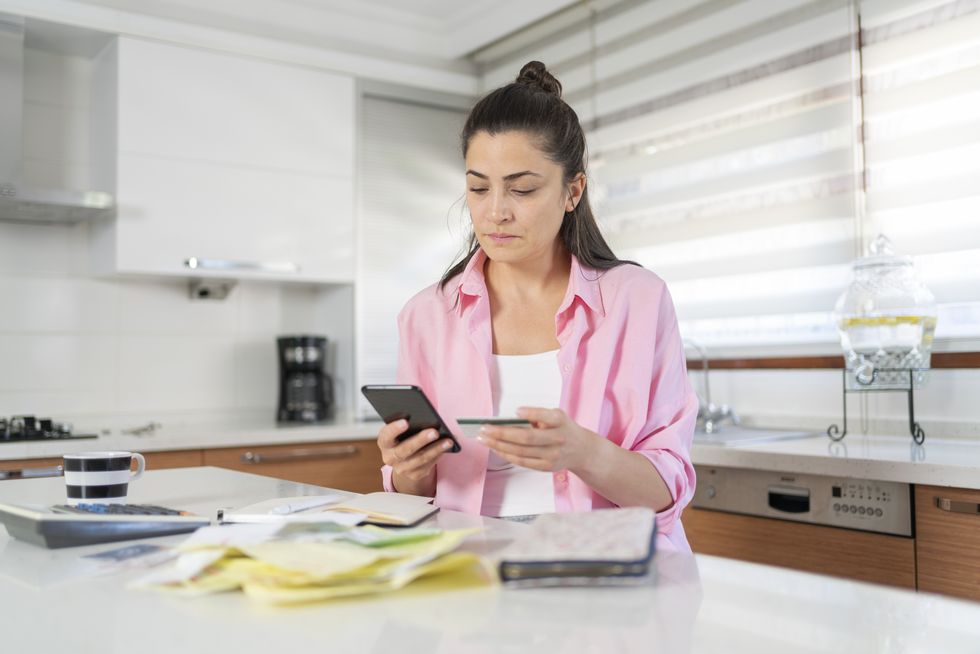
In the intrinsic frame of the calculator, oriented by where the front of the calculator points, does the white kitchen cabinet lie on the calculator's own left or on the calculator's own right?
on the calculator's own left

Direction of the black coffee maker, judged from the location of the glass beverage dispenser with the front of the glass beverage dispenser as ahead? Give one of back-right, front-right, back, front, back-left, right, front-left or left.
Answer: front-right

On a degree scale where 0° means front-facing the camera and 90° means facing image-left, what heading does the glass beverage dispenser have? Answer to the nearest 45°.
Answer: approximately 45°

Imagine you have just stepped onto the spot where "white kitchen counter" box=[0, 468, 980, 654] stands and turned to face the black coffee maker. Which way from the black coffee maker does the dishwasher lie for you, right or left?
right

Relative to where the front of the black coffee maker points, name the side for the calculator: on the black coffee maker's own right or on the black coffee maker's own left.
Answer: on the black coffee maker's own right

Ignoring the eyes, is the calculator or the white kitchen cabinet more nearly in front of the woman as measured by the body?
the calculator

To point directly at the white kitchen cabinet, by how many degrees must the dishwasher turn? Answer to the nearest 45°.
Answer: approximately 45° to its right

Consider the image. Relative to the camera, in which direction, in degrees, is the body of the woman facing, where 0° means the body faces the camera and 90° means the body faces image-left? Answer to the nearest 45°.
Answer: approximately 45°

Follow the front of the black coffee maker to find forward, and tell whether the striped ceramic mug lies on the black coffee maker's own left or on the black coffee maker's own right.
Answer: on the black coffee maker's own right
